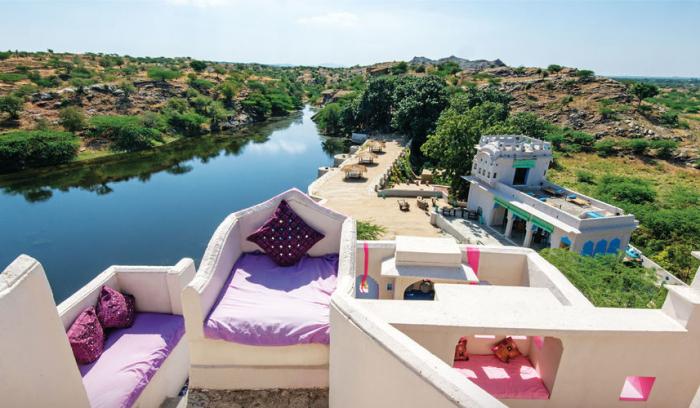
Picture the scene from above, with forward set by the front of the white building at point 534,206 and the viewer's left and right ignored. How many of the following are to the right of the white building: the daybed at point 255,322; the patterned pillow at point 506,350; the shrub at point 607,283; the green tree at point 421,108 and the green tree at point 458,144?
2

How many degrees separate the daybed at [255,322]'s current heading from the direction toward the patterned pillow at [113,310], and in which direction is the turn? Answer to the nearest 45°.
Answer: approximately 135° to its right

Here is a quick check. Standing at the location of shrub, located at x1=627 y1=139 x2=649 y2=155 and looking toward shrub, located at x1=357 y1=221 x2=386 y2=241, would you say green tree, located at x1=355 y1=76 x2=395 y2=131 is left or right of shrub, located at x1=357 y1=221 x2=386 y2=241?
right

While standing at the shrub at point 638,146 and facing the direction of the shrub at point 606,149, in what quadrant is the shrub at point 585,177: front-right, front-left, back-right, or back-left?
front-left

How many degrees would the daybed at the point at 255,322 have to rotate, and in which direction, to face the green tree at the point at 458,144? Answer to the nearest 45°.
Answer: approximately 135° to its left

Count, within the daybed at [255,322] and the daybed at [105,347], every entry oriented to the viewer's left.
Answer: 0

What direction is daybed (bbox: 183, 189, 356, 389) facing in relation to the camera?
toward the camera

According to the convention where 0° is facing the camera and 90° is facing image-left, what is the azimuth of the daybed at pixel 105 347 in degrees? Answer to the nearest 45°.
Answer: approximately 315°

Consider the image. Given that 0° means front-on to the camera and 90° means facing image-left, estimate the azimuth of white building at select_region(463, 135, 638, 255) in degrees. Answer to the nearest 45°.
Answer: approximately 45°

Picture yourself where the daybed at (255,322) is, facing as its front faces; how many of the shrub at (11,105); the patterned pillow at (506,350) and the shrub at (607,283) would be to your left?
2

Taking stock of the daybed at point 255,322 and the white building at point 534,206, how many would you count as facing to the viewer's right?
0

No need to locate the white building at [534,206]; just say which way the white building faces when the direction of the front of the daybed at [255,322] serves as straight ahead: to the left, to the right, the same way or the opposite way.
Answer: to the right

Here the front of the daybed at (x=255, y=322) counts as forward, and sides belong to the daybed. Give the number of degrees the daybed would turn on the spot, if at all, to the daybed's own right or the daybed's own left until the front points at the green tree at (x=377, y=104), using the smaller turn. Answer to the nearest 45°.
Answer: approximately 180°

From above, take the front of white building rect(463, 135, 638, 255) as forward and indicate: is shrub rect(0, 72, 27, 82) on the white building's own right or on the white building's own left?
on the white building's own right
